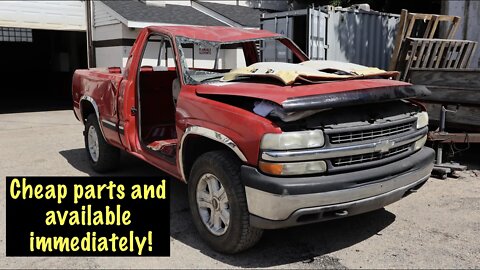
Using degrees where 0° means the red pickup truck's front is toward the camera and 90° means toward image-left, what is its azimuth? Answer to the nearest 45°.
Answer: approximately 315°

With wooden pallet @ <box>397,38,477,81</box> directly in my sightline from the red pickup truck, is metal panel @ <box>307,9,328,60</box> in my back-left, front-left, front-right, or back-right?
front-left

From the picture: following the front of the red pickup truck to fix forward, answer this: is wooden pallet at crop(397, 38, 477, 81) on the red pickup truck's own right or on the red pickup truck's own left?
on the red pickup truck's own left

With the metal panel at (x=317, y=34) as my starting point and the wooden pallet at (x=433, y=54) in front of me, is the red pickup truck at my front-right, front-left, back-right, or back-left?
front-right

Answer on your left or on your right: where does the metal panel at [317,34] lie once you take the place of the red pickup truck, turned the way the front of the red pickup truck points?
on your left
